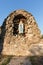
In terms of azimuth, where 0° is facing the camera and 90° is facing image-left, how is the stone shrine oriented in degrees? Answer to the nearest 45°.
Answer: approximately 0°
